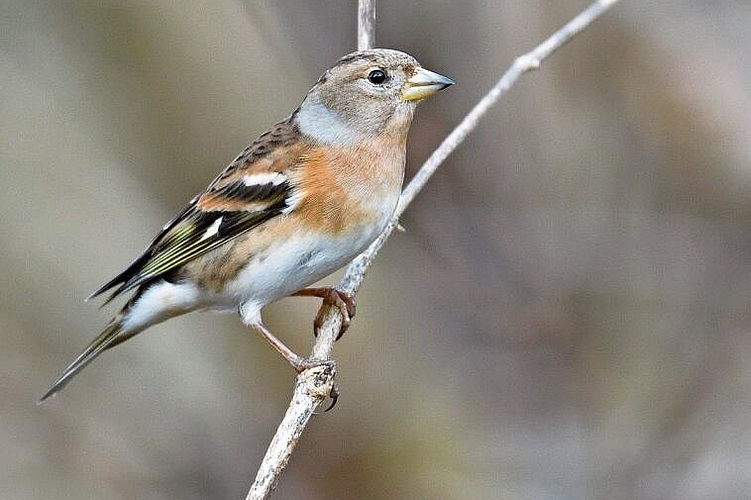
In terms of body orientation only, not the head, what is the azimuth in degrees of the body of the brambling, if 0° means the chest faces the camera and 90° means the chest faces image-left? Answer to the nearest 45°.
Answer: approximately 270°
